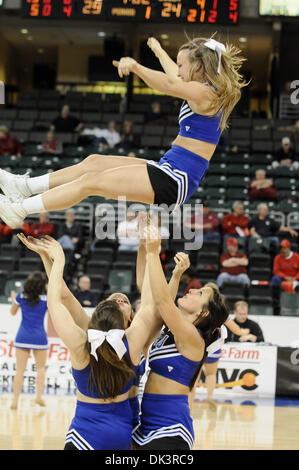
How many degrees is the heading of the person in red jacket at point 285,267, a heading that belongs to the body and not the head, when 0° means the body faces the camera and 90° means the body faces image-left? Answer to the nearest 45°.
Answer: approximately 0°

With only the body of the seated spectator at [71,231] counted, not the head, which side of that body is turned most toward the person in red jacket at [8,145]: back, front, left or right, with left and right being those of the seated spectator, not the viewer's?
back

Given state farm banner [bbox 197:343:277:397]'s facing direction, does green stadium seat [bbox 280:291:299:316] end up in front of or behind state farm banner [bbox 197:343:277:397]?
behind

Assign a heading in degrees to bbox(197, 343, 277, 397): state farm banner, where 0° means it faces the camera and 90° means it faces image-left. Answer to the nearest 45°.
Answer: approximately 0°

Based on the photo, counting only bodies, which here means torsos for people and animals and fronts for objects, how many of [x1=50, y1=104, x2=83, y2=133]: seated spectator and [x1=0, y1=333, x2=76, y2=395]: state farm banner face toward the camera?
2

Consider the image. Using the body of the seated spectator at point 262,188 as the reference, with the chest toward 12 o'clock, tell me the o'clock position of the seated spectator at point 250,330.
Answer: the seated spectator at point 250,330 is roughly at 12 o'clock from the seated spectator at point 262,188.

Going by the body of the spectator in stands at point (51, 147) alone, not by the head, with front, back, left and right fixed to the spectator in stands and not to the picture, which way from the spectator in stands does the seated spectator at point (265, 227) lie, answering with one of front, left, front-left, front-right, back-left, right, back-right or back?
front-left

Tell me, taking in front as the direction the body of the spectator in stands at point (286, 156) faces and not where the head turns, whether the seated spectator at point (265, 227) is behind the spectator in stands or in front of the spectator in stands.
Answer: in front

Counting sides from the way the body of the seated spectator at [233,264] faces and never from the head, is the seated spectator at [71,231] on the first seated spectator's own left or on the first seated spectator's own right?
on the first seated spectator's own right

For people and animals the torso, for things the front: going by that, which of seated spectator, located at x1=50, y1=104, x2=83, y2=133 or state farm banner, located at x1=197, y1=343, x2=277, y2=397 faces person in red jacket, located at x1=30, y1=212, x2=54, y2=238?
the seated spectator
